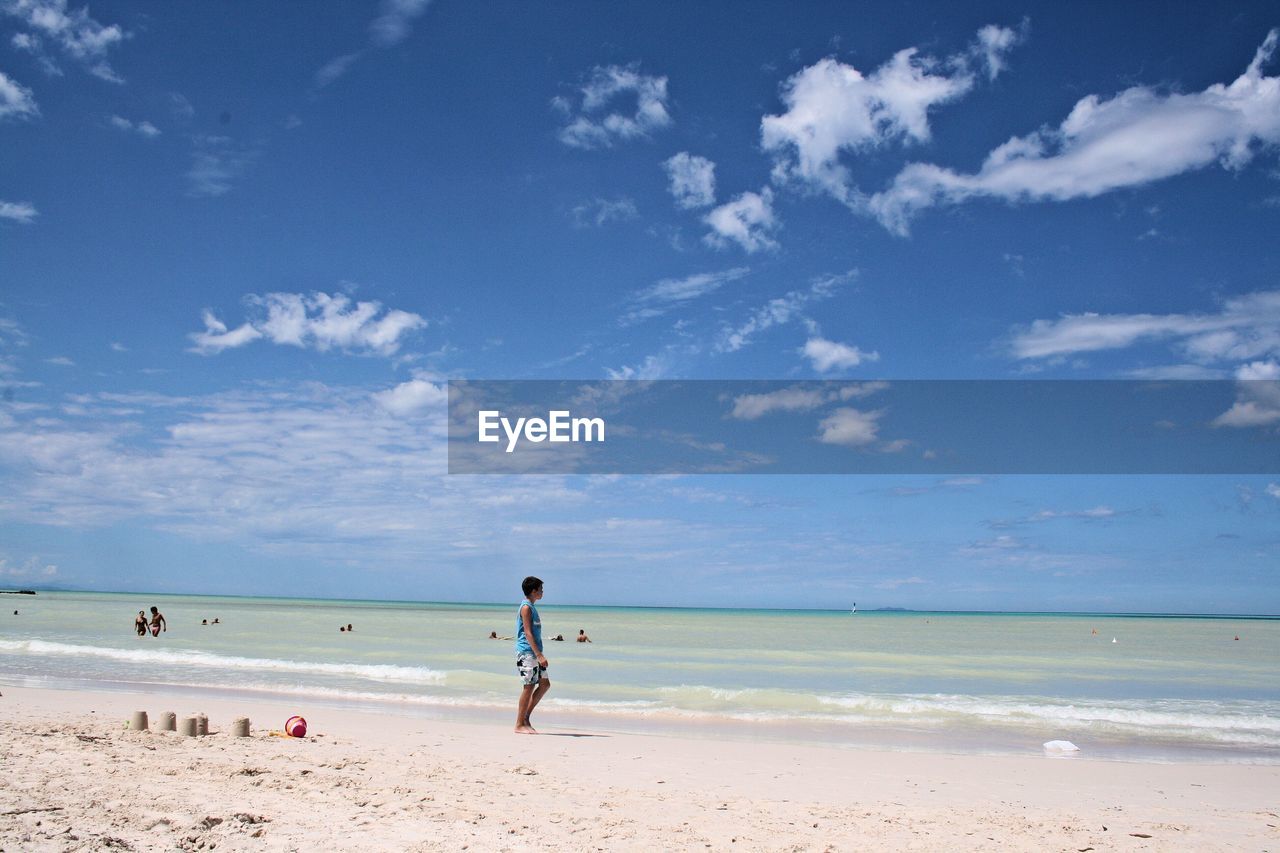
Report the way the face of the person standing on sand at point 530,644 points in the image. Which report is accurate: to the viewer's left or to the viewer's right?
to the viewer's right

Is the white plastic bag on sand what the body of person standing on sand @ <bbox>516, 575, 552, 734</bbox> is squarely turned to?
yes

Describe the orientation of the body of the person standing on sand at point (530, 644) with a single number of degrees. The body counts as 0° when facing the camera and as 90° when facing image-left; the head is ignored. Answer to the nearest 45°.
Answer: approximately 270°
